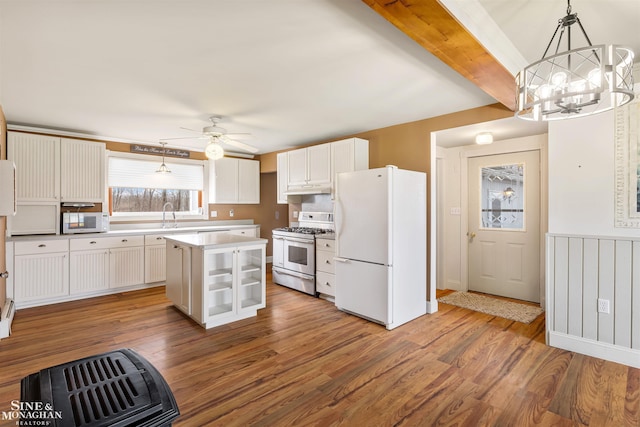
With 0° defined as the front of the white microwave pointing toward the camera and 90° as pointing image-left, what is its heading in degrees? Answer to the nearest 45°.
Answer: approximately 0°

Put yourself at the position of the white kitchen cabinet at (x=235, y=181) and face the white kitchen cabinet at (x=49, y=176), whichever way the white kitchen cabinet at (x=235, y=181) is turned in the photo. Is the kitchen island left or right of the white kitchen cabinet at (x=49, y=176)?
left

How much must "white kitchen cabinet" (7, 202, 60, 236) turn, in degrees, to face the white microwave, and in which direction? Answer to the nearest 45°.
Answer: approximately 90° to its left

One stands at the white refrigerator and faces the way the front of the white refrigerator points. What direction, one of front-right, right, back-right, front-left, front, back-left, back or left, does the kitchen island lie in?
front-right

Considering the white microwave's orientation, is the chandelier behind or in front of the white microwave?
in front

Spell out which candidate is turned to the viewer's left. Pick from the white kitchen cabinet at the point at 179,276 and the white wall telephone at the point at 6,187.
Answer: the white kitchen cabinet at the point at 179,276

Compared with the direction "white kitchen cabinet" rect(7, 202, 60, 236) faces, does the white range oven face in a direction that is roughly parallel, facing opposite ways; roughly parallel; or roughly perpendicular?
roughly perpendicular

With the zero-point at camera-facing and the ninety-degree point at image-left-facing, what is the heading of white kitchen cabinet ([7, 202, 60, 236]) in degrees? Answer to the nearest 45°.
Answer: approximately 0°

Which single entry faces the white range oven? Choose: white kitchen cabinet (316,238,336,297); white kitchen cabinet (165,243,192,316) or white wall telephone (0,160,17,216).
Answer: white wall telephone (0,160,17,216)

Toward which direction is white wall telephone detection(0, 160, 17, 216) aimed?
to the viewer's right

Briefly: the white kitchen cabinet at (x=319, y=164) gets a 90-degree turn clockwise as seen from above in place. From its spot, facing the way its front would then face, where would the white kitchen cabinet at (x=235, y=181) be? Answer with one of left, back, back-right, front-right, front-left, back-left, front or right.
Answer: front

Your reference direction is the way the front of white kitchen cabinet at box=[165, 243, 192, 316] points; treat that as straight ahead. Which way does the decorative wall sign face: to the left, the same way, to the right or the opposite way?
to the left

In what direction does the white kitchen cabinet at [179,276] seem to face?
to the viewer's left

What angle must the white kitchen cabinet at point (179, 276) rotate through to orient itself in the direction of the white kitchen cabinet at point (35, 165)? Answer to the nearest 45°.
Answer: approximately 45° to its right
